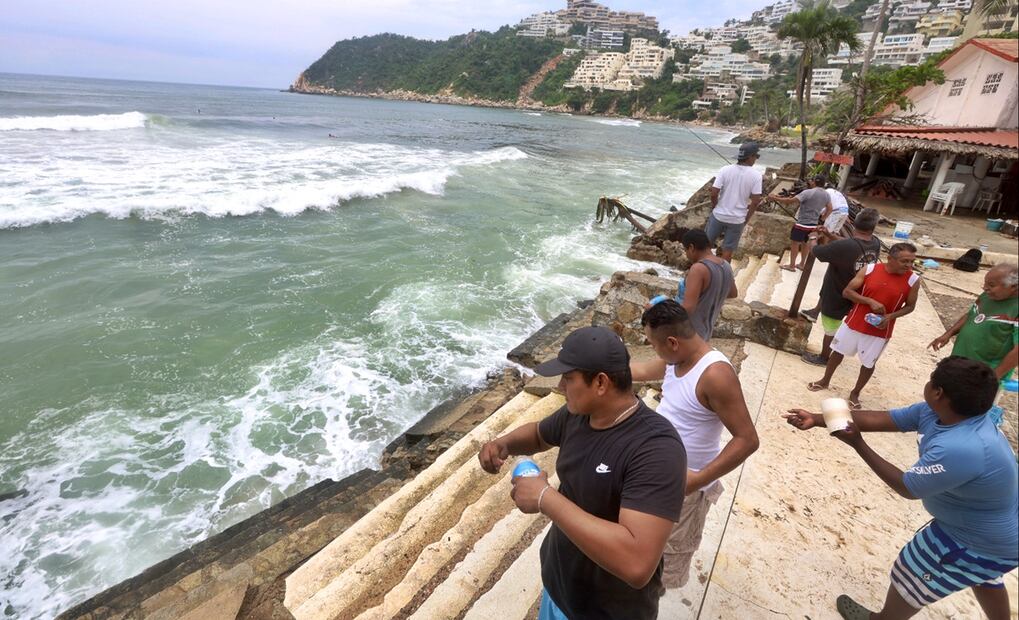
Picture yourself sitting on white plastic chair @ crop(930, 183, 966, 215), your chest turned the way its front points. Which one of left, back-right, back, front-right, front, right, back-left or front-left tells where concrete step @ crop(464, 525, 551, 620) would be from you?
front-left

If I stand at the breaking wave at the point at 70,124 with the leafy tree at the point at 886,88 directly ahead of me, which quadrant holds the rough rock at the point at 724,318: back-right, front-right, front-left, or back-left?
front-right

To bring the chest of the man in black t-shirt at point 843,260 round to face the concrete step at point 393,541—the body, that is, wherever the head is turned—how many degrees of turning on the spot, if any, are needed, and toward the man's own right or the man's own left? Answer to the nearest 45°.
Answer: approximately 90° to the man's own left

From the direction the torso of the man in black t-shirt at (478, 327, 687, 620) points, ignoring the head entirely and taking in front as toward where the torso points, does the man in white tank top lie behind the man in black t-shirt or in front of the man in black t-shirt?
behind

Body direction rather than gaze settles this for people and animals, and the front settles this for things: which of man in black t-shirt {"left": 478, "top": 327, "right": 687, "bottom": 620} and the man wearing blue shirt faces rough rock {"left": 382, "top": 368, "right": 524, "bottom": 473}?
the man wearing blue shirt

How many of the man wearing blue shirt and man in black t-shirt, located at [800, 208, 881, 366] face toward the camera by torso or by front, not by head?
0

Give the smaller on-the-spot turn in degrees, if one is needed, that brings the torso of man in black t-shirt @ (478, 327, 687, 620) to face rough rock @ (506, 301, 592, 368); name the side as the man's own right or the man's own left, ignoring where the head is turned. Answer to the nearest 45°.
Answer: approximately 135° to the man's own right

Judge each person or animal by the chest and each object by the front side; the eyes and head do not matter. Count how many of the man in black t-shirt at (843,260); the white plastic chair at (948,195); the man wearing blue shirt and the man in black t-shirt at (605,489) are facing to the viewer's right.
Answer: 0

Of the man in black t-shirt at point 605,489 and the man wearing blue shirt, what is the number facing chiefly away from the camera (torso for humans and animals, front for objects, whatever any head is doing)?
0

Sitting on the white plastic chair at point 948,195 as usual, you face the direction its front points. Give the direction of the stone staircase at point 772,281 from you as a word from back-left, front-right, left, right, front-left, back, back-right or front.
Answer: front-left

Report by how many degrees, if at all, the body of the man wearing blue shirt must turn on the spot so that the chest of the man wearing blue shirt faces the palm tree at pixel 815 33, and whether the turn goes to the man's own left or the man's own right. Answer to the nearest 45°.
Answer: approximately 90° to the man's own right

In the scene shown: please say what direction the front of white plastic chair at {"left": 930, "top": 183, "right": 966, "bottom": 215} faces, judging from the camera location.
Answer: facing the viewer and to the left of the viewer

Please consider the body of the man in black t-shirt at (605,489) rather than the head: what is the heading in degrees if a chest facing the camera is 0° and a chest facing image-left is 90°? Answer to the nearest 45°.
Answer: approximately 45°

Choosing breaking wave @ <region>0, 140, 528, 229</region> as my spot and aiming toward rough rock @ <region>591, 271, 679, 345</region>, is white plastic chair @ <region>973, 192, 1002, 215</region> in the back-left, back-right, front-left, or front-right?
front-left

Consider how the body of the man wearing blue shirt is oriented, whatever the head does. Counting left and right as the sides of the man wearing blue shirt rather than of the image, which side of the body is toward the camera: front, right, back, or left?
left

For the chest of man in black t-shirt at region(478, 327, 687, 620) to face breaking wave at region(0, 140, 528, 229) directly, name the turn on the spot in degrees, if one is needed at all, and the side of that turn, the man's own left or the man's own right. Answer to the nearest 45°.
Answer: approximately 90° to the man's own right

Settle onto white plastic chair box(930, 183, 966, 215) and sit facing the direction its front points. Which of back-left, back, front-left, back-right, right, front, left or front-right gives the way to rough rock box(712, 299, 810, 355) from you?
front-left
